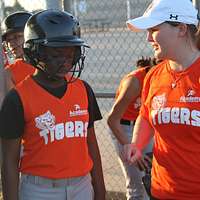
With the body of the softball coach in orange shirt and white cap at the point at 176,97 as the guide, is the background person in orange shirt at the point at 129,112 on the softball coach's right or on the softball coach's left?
on the softball coach's right

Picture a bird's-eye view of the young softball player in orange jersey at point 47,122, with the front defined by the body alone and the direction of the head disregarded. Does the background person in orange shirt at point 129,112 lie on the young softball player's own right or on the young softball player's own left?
on the young softball player's own left

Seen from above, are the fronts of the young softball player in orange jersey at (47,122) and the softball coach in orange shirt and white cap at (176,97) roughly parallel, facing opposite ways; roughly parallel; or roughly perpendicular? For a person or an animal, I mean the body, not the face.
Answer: roughly perpendicular

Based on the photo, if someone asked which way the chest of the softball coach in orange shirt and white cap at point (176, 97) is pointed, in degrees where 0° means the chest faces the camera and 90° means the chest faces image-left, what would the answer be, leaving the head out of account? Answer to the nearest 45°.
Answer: approximately 45°

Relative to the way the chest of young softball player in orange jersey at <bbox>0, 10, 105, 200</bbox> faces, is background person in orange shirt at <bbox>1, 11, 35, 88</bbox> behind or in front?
behind

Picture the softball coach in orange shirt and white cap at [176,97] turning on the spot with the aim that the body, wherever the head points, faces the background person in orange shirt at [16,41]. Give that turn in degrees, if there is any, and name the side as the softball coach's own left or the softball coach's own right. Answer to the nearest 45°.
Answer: approximately 90° to the softball coach's own right

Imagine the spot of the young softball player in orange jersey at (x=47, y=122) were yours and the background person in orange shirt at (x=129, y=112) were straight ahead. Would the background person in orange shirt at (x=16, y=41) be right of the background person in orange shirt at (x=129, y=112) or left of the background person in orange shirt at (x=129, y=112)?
left

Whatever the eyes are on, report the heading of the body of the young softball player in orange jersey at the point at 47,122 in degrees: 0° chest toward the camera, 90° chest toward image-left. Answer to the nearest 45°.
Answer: approximately 315°

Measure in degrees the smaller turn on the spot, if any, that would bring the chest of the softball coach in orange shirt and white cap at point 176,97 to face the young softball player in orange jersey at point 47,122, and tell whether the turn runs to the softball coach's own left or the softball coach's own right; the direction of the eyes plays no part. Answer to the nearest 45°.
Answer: approximately 45° to the softball coach's own right
